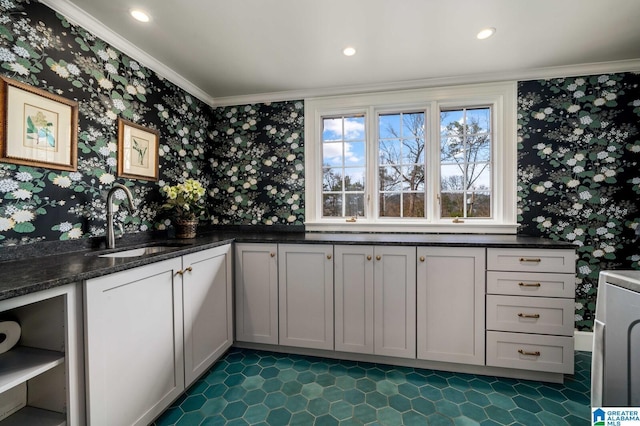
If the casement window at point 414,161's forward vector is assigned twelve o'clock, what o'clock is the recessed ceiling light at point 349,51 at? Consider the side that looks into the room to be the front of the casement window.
The recessed ceiling light is roughly at 1 o'clock from the casement window.

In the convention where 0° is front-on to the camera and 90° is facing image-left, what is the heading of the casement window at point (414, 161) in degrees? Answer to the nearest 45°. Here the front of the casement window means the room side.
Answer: approximately 0°

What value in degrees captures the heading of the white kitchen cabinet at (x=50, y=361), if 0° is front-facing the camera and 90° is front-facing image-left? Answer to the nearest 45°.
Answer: approximately 315°

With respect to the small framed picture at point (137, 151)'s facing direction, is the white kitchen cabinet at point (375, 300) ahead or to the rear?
ahead

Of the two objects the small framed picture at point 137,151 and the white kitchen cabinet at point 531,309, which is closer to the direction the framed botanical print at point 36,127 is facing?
the white kitchen cabinet

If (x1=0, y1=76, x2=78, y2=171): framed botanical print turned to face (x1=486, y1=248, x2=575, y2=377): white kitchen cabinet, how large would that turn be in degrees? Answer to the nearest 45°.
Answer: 0° — it already faces it

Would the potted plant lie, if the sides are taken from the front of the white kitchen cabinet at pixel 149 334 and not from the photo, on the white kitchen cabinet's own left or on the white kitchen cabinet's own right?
on the white kitchen cabinet's own left
